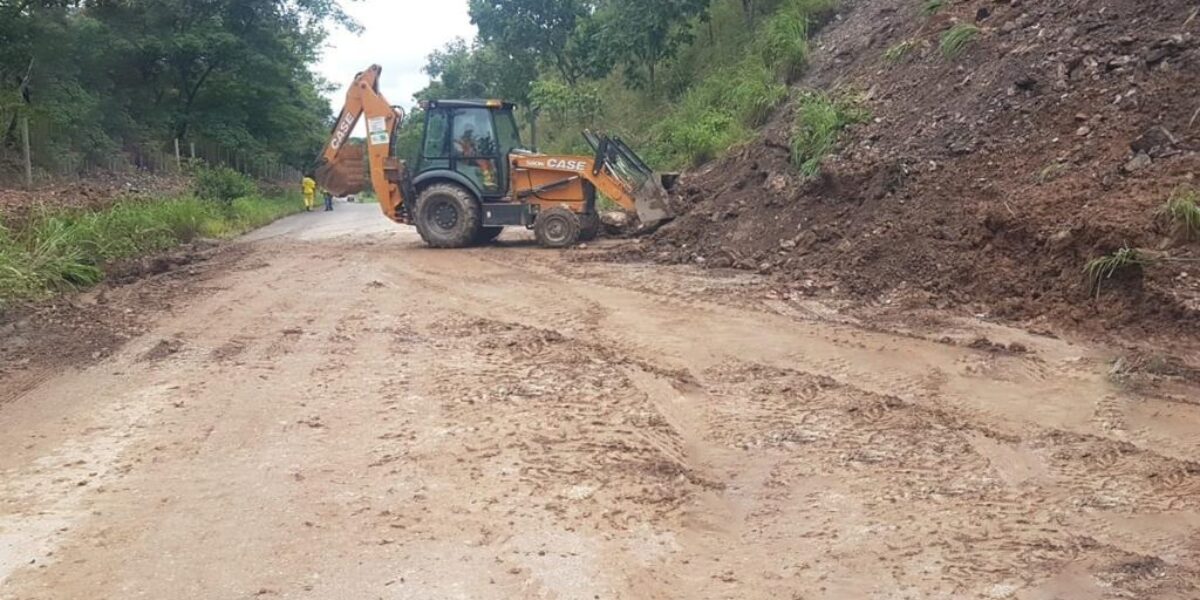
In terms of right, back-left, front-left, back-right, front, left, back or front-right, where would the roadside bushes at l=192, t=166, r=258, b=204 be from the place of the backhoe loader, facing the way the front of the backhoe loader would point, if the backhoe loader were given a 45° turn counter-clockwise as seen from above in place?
left

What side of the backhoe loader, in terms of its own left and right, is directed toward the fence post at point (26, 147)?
back

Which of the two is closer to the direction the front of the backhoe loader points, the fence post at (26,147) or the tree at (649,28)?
the tree

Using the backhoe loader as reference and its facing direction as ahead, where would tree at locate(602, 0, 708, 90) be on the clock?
The tree is roughly at 10 o'clock from the backhoe loader.

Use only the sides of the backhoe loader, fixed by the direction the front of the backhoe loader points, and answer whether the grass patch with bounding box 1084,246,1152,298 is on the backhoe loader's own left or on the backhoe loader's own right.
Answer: on the backhoe loader's own right

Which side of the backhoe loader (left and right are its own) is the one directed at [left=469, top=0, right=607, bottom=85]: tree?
left

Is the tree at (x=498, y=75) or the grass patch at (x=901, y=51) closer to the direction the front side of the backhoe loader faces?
the grass patch

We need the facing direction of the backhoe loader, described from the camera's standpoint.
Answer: facing to the right of the viewer

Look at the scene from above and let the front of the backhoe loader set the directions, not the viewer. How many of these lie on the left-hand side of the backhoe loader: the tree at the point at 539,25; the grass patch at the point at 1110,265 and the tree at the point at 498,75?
2

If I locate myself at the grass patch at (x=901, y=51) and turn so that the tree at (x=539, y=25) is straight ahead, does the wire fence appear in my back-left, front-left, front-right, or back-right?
front-left

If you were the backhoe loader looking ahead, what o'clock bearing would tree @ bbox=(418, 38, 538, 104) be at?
The tree is roughly at 9 o'clock from the backhoe loader.

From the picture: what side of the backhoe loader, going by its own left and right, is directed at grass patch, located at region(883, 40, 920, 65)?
front

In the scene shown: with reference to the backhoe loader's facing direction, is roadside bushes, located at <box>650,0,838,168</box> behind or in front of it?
in front

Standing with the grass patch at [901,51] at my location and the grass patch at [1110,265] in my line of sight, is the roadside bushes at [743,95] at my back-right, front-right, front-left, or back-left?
back-right

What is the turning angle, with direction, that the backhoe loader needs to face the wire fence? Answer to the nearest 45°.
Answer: approximately 135° to its left

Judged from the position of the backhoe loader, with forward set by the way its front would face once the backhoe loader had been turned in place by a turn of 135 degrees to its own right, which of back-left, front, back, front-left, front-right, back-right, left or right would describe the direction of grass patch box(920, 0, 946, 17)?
back-left

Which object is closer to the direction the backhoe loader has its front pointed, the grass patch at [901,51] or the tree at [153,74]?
the grass patch
